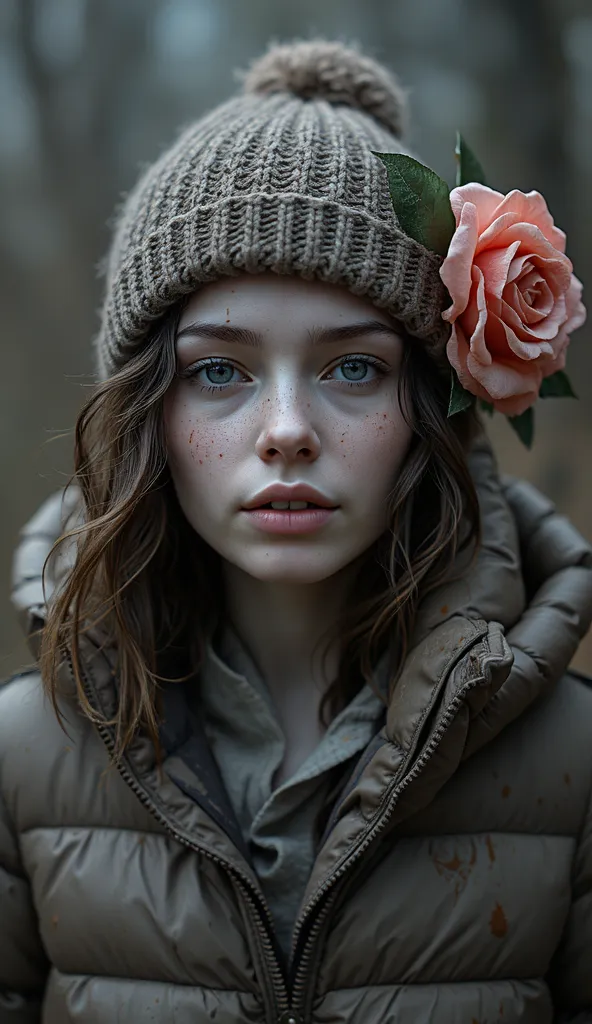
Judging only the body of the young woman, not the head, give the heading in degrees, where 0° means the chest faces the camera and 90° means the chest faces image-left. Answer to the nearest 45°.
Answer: approximately 0°
